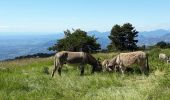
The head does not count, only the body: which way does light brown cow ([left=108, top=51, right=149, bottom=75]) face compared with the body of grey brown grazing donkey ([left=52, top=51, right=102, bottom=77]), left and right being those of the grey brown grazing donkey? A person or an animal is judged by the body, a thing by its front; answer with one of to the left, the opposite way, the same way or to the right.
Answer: the opposite way

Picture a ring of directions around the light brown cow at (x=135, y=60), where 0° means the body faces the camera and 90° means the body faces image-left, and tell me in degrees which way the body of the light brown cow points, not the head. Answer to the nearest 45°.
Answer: approximately 90°

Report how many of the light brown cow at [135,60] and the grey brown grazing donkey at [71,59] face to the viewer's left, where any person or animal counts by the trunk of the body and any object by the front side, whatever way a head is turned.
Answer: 1

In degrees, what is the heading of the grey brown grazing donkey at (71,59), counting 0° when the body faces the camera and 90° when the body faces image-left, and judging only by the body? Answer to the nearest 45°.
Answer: approximately 270°
